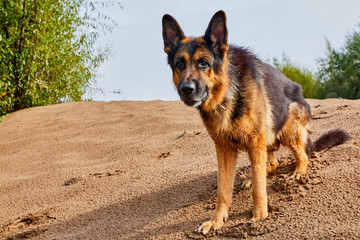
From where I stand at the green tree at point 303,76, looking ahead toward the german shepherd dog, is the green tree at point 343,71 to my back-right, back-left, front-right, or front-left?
back-left

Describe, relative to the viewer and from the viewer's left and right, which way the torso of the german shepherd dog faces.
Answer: facing the viewer and to the left of the viewer

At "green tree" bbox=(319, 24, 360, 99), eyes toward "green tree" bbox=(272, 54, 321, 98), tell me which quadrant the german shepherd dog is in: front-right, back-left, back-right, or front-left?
front-left

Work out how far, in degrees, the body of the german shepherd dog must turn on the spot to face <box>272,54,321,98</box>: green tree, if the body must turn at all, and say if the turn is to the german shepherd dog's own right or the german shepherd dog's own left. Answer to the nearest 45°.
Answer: approximately 135° to the german shepherd dog's own right

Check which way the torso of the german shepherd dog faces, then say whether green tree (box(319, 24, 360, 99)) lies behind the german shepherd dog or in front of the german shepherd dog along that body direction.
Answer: behind
